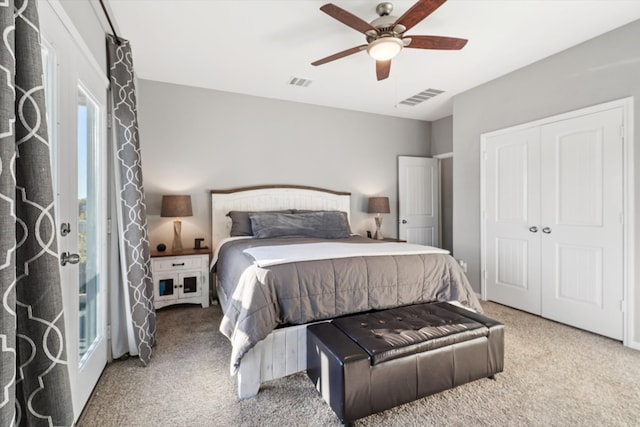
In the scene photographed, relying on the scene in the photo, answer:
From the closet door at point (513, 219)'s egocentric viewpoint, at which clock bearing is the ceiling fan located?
The ceiling fan is roughly at 11 o'clock from the closet door.

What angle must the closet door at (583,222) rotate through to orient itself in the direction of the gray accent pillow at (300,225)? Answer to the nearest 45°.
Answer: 0° — it already faces it

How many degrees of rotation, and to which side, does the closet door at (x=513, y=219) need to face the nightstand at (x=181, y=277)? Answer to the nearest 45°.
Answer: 0° — it already faces it

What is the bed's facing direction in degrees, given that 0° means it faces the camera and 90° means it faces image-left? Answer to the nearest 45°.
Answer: approximately 315°

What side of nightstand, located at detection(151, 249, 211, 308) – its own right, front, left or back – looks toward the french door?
front

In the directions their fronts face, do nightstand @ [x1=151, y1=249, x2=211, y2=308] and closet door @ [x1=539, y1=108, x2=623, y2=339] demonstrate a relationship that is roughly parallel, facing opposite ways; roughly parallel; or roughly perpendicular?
roughly perpendicular

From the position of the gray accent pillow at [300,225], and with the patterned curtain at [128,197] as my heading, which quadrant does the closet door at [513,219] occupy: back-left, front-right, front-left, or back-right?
back-left

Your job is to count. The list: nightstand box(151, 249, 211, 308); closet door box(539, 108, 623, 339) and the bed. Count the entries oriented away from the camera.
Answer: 0

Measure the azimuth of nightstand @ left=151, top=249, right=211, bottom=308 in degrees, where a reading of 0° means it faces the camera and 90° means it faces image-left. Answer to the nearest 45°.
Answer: approximately 0°

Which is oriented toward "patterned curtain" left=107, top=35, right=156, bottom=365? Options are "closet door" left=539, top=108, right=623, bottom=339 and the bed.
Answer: the closet door

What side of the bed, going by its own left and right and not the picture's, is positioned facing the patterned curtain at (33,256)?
right

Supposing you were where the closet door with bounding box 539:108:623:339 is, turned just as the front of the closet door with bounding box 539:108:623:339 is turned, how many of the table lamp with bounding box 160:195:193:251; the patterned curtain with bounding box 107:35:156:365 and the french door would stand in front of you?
3

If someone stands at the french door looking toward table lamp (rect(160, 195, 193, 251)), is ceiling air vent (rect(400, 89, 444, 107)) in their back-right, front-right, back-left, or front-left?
front-right

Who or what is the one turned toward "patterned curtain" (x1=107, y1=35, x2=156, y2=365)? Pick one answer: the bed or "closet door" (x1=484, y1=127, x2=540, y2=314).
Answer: the closet door

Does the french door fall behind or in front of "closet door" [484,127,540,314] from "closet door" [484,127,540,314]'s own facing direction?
in front

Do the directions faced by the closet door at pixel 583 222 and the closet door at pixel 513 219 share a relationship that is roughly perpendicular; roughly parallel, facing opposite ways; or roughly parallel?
roughly parallel

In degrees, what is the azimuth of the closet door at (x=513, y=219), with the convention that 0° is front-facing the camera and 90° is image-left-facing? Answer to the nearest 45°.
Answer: approximately 45°

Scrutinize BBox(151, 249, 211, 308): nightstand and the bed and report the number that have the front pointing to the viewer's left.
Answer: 0

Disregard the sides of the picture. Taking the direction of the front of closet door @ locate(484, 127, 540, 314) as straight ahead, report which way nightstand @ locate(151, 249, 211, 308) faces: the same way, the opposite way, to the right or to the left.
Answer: to the left
